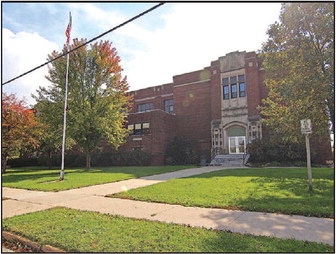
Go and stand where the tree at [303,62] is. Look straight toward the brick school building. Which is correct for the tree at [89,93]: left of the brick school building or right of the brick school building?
left

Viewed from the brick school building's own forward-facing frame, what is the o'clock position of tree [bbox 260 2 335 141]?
The tree is roughly at 10 o'clock from the brick school building.

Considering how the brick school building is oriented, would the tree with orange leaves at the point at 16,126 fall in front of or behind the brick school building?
in front

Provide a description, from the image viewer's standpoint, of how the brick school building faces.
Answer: facing the viewer and to the left of the viewer

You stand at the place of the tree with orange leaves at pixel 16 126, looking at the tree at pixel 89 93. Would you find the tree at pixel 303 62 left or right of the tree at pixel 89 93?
right

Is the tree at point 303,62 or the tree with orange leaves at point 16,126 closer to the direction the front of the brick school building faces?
the tree with orange leaves
